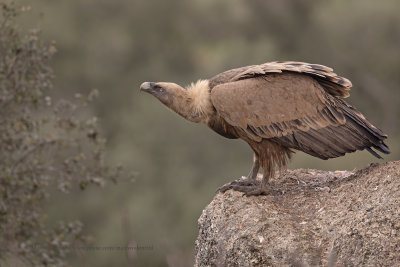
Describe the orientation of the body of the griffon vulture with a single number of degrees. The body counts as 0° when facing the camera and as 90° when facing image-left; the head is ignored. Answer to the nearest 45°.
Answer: approximately 90°
